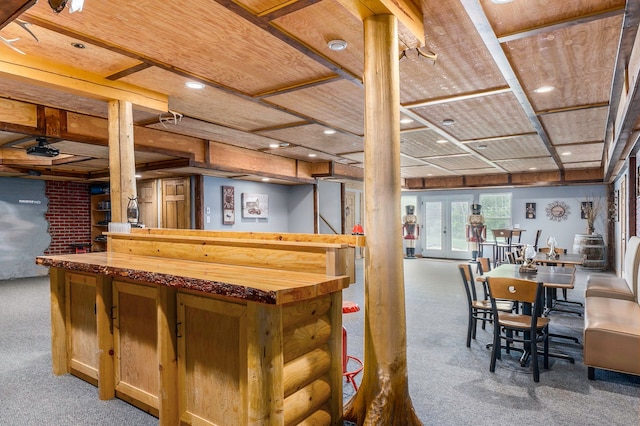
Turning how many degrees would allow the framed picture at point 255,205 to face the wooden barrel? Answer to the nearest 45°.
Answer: approximately 90° to its left

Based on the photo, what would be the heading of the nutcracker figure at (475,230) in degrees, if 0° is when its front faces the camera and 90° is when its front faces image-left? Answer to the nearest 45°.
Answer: approximately 0°

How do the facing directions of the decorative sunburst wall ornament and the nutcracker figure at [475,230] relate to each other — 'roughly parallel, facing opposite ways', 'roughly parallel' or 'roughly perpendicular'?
roughly parallel

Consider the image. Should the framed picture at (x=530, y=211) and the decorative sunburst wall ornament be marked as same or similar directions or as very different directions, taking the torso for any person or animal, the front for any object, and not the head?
same or similar directions

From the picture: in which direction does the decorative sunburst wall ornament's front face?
toward the camera

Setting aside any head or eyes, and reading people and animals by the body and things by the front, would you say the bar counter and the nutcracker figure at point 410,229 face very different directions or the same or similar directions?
same or similar directions

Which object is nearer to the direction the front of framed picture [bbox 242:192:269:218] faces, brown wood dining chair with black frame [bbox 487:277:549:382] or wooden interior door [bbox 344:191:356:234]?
the brown wood dining chair with black frame

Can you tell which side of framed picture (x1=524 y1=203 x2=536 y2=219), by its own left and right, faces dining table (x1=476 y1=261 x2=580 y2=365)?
front

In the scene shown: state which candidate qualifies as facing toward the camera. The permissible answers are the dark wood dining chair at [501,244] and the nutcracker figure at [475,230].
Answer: the nutcracker figure

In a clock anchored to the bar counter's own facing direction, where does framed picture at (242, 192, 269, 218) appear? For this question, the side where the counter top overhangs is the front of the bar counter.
The framed picture is roughly at 5 o'clock from the bar counter.

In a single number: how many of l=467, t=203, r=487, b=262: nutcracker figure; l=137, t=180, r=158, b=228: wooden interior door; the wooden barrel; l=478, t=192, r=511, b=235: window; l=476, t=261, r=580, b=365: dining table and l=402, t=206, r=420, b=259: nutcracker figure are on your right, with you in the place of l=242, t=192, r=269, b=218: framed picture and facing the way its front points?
1

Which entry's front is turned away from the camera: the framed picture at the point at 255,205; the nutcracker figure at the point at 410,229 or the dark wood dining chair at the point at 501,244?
the dark wood dining chair

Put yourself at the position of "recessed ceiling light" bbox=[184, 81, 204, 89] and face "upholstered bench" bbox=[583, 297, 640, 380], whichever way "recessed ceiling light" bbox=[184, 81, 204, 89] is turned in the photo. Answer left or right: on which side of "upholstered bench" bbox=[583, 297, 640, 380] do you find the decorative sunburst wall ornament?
left

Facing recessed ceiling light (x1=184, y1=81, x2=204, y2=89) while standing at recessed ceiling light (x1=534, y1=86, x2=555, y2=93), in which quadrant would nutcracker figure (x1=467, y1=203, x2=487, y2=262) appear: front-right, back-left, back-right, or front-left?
back-right

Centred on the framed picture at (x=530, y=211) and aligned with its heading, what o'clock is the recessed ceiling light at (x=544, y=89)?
The recessed ceiling light is roughly at 12 o'clock from the framed picture.
